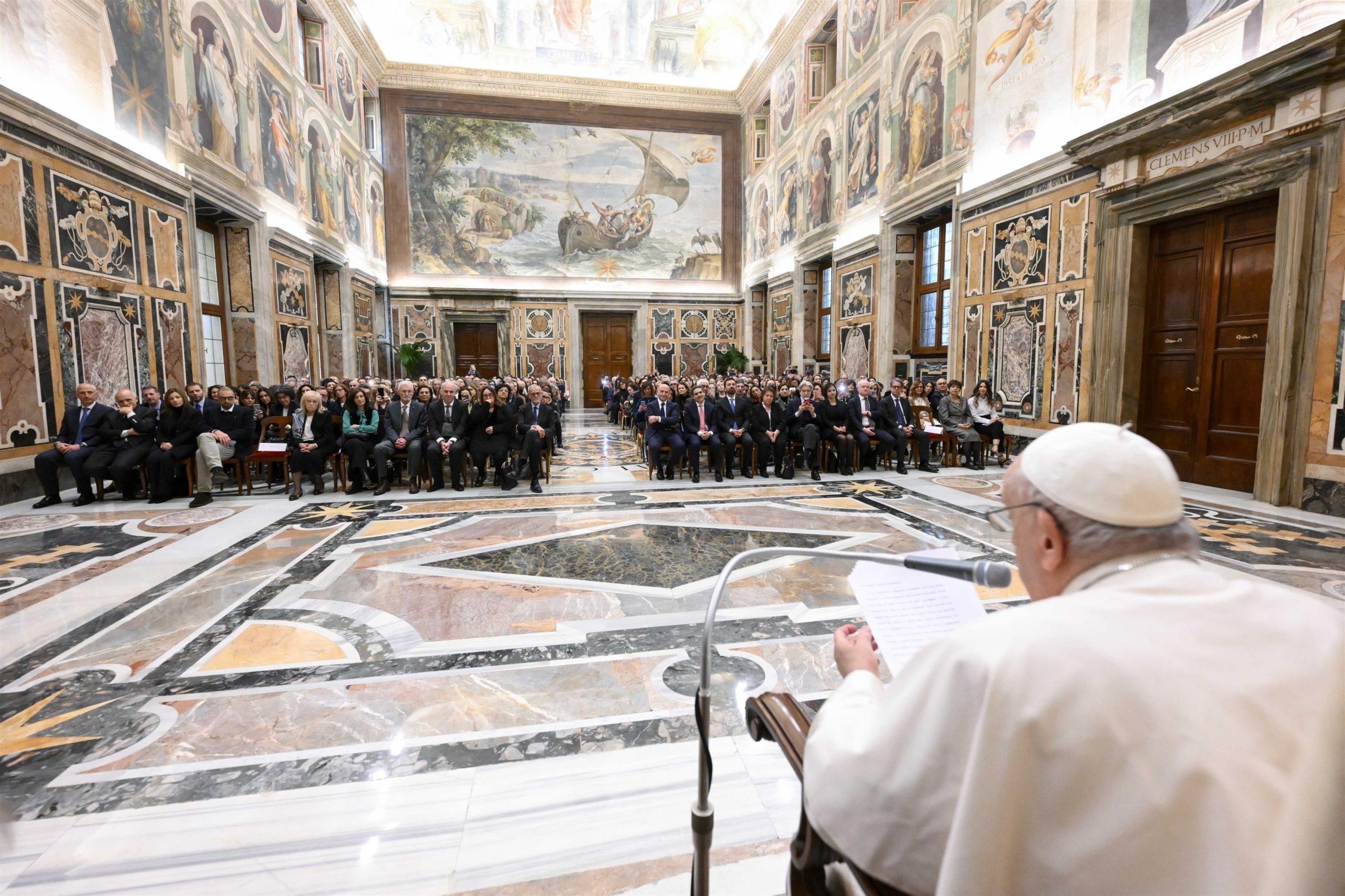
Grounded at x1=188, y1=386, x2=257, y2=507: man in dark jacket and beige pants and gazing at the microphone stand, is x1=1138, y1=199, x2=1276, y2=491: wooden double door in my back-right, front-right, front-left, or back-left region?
front-left

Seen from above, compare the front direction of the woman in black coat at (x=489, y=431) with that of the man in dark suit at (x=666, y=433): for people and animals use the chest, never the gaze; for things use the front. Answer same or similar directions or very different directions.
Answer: same or similar directions

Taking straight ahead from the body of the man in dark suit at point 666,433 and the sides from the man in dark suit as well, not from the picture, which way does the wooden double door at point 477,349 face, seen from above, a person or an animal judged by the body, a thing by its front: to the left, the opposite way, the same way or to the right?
the same way

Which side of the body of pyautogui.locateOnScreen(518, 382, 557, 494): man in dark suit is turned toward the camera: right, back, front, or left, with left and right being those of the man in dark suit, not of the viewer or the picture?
front

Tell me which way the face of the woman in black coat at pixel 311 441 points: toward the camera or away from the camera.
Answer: toward the camera

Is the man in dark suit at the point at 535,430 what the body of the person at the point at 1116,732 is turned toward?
yes

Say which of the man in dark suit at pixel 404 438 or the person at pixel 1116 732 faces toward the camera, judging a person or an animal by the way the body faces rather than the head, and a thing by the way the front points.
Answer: the man in dark suit

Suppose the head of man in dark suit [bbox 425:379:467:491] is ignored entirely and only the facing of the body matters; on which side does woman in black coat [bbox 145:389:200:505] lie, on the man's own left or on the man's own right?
on the man's own right

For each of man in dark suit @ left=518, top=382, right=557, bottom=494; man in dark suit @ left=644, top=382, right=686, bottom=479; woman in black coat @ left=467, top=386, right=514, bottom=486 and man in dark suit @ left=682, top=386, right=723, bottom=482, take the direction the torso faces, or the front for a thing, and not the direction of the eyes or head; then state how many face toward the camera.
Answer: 4

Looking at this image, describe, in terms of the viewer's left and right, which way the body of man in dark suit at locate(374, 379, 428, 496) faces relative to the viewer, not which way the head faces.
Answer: facing the viewer

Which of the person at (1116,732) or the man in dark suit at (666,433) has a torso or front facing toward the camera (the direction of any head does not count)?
the man in dark suit

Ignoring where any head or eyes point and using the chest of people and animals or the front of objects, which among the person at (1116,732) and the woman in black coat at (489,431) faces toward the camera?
the woman in black coat

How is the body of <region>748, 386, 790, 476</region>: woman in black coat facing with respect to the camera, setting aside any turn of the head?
toward the camera

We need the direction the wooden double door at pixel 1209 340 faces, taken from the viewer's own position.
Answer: facing the viewer and to the left of the viewer

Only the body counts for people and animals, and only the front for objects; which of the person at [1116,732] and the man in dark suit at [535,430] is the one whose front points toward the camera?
the man in dark suit

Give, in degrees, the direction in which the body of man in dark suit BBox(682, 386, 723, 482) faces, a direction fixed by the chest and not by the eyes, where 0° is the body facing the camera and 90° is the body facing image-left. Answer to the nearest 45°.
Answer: approximately 0°

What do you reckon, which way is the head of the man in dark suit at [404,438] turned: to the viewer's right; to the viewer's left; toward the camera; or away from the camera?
toward the camera

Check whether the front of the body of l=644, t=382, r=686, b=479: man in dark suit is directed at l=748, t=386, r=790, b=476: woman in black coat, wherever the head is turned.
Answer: no

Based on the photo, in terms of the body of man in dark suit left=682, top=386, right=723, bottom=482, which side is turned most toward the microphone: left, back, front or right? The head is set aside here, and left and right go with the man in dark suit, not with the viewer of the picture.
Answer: front
